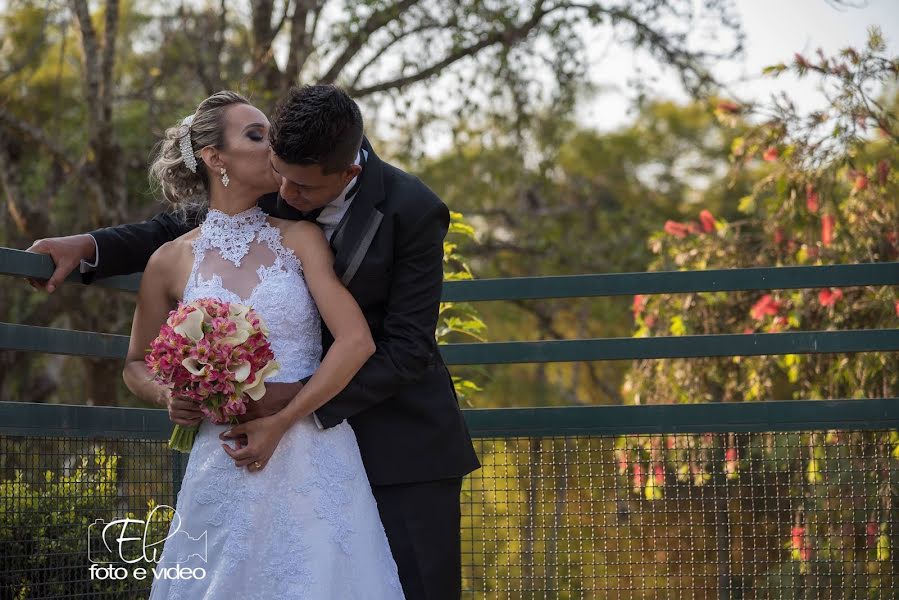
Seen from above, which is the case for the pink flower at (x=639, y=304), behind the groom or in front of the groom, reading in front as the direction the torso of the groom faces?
behind

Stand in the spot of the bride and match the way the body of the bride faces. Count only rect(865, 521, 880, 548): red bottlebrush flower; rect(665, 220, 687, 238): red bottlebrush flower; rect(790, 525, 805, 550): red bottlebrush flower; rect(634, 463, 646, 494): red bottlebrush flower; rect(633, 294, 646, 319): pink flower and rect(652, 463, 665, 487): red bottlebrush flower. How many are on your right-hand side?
0

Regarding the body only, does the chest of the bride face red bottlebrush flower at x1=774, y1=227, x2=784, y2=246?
no

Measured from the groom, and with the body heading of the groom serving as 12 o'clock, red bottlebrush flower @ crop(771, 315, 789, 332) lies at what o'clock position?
The red bottlebrush flower is roughly at 6 o'clock from the groom.

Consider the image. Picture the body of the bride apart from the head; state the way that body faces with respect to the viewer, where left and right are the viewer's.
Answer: facing the viewer

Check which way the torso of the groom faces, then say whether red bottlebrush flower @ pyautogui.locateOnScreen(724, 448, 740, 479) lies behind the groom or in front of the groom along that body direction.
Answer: behind

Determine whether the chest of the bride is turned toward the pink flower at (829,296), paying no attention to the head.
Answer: no

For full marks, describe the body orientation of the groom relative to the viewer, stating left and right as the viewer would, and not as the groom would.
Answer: facing the viewer and to the left of the viewer

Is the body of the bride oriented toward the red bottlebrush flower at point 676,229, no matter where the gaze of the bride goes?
no

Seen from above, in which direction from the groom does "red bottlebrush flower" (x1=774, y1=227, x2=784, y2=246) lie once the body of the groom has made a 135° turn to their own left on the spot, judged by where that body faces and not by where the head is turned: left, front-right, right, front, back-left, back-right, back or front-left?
front-left

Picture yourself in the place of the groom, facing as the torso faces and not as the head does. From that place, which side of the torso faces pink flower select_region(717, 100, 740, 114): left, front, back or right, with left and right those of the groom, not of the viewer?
back

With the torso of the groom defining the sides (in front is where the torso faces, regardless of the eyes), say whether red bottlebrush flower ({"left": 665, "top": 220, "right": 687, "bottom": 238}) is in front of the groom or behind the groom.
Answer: behind

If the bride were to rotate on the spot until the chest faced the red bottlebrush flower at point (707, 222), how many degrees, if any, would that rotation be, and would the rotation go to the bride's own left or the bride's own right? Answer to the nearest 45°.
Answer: approximately 135° to the bride's own left

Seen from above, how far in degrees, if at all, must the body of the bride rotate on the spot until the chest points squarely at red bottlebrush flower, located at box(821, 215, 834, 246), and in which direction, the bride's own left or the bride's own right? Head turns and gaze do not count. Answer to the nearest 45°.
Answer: approximately 135° to the bride's own left

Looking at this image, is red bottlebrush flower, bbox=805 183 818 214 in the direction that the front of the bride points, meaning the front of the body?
no

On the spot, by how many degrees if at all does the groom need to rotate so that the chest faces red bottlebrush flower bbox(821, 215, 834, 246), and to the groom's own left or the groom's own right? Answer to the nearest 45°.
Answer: approximately 180°
